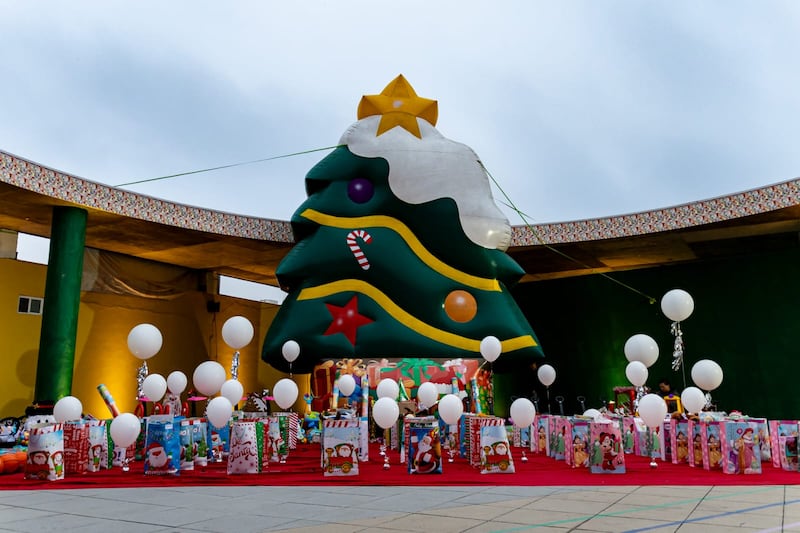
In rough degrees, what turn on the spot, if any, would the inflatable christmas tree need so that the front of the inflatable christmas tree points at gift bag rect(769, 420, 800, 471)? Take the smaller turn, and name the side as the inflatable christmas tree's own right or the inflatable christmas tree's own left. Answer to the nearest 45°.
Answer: approximately 45° to the inflatable christmas tree's own left

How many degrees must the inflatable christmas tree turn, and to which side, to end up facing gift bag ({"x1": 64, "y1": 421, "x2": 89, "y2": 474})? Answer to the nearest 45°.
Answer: approximately 45° to its right

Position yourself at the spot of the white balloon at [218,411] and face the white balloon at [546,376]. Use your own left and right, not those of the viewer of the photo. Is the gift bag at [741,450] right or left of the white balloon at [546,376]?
right

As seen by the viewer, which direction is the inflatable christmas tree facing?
toward the camera

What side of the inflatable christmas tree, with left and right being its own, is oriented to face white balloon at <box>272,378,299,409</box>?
front

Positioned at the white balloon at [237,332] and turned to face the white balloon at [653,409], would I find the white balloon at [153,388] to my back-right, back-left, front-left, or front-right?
back-right

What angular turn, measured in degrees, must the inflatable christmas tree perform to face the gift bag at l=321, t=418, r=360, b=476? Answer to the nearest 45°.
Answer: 0° — it already faces it

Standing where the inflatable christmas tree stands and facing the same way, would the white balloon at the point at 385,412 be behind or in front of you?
in front

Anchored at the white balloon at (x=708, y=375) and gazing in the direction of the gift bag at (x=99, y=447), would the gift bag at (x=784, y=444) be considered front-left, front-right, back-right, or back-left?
back-left

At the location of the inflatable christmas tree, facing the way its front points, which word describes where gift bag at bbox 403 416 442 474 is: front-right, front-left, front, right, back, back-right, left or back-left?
front

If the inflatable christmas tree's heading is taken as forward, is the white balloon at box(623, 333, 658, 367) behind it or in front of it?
in front
